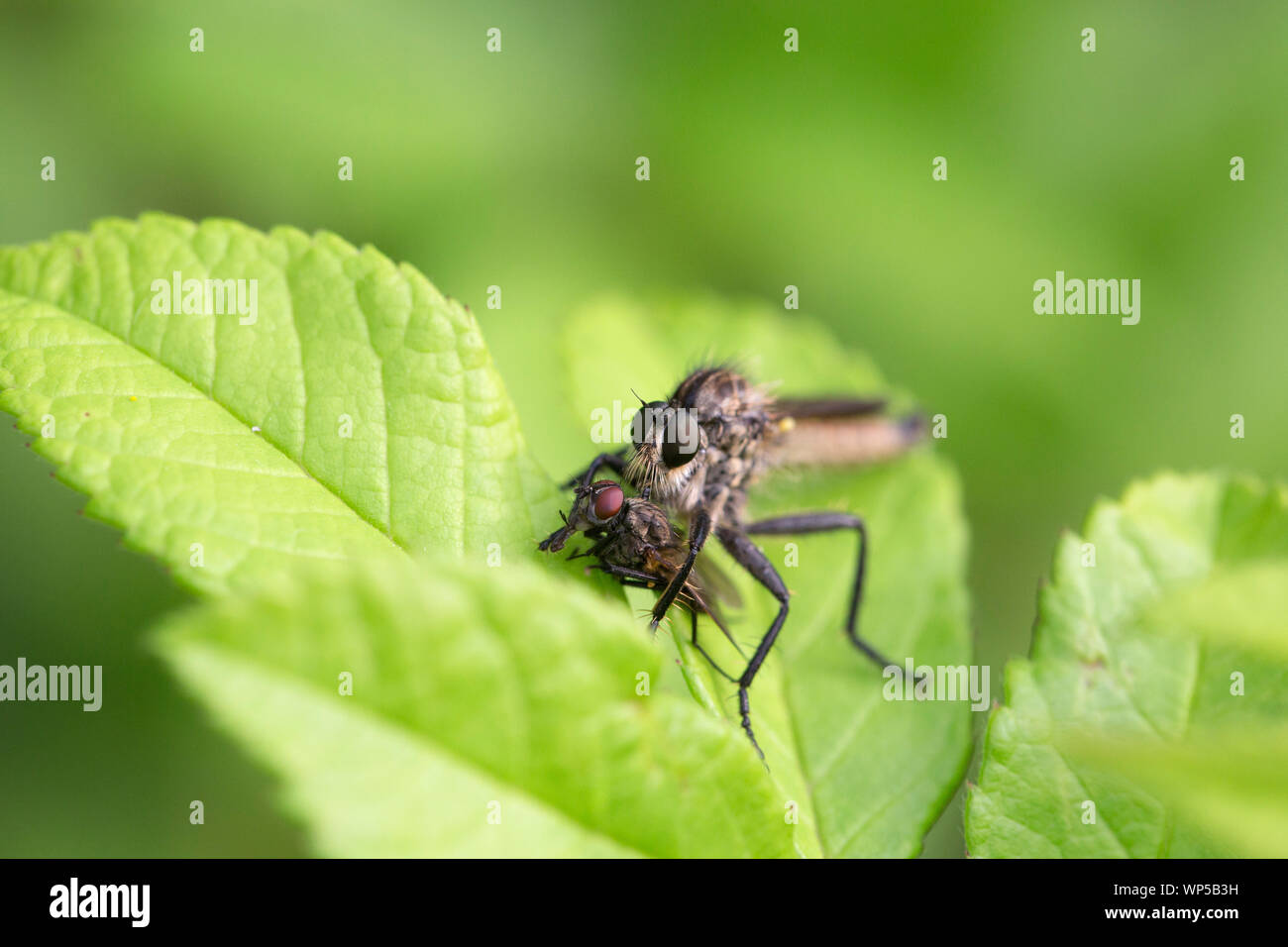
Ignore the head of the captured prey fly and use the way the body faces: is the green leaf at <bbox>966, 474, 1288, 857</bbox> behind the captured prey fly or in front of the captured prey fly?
behind

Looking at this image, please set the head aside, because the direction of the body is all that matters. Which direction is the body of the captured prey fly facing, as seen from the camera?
to the viewer's left

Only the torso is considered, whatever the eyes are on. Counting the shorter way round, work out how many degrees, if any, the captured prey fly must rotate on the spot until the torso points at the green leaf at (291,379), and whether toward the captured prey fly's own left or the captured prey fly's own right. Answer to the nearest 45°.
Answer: approximately 45° to the captured prey fly's own left

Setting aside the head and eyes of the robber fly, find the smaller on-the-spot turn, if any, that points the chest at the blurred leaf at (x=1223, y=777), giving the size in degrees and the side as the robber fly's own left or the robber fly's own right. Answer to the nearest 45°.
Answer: approximately 45° to the robber fly's own left

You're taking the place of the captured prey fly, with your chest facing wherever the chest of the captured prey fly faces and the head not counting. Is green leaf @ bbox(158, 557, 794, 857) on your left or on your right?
on your left
